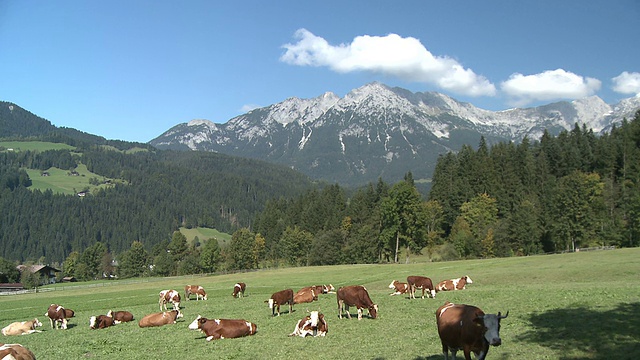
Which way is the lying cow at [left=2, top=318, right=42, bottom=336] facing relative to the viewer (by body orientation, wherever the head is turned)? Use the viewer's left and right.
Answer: facing to the right of the viewer

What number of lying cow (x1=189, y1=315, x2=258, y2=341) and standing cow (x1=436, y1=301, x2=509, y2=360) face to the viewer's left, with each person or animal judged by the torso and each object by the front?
1

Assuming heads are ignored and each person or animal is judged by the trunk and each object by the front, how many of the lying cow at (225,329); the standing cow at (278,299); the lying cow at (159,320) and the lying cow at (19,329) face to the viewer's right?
2

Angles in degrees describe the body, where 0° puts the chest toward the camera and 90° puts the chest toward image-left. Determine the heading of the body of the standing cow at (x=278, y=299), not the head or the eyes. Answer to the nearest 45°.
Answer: approximately 45°

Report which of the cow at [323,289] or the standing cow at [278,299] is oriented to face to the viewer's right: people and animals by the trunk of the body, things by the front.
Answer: the cow

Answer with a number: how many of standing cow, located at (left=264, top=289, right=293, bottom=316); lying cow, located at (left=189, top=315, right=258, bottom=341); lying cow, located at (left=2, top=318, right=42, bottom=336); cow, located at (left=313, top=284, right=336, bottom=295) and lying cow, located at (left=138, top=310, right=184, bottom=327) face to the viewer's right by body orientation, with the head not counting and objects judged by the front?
3

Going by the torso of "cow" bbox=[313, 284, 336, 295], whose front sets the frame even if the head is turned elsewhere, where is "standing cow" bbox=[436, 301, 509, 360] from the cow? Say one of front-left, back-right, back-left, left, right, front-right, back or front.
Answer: right

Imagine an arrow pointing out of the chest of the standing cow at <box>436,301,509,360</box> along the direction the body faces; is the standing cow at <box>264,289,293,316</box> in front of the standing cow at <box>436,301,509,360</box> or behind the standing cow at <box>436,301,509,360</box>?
behind

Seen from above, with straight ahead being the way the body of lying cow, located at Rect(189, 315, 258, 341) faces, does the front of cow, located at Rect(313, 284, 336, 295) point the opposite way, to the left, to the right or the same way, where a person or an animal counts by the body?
the opposite way

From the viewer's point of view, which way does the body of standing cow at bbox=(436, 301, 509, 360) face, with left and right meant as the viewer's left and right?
facing the viewer and to the right of the viewer

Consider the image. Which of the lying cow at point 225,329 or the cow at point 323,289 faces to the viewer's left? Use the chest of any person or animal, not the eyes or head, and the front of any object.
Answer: the lying cow
